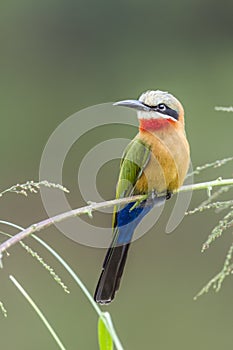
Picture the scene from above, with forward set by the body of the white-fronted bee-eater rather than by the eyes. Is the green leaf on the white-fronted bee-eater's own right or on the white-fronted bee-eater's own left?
on the white-fronted bee-eater's own right

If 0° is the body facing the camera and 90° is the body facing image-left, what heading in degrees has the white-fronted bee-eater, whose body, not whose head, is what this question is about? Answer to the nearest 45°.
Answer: approximately 315°
